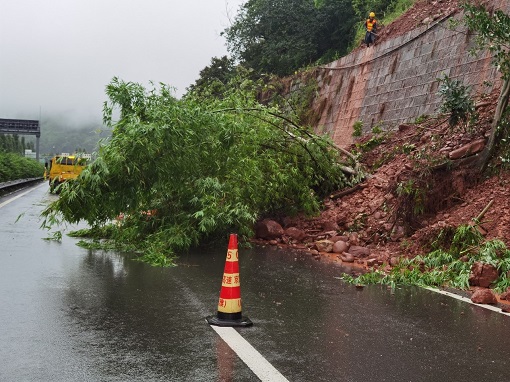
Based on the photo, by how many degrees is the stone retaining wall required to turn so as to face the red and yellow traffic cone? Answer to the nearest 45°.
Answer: approximately 45° to its left

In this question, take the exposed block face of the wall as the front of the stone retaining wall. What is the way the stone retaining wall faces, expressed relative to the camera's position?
facing the viewer and to the left of the viewer
